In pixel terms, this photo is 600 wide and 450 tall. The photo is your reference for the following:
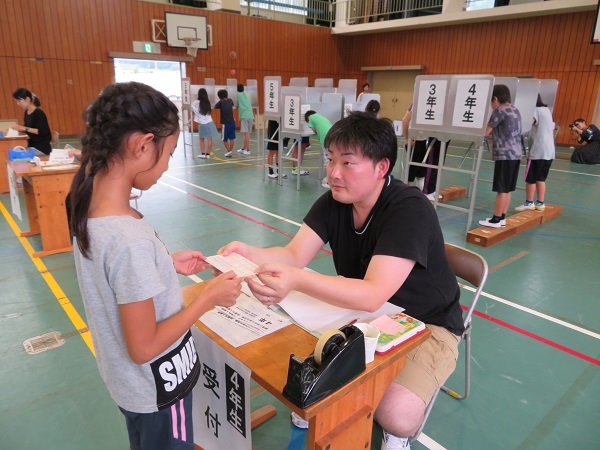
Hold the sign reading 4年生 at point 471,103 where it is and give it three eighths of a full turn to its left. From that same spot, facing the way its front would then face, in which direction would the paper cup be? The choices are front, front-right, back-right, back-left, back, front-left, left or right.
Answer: back-right

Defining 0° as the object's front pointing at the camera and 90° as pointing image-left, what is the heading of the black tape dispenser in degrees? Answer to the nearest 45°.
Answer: approximately 45°

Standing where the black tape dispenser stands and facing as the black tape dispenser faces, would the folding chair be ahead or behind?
behind

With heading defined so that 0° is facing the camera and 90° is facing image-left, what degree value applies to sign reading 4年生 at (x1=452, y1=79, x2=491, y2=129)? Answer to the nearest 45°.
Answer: approximately 0°

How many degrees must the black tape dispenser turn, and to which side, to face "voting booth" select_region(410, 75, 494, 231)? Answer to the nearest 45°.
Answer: approximately 135° to its right

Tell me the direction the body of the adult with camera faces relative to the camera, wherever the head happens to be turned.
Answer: to the viewer's left

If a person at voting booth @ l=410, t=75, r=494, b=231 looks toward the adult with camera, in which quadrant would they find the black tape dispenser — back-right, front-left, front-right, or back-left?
back-right

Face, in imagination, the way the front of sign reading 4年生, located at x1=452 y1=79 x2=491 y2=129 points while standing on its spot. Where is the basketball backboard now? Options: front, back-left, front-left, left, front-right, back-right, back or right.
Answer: back-right

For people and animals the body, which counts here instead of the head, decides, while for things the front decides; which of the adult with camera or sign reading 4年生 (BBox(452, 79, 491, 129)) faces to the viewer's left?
the adult with camera

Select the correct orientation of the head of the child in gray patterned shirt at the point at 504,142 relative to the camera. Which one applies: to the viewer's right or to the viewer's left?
to the viewer's left

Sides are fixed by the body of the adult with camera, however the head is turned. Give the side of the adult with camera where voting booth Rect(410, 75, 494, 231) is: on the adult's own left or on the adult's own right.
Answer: on the adult's own left

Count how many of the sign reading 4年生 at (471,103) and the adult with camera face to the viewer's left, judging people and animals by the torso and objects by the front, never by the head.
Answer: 1

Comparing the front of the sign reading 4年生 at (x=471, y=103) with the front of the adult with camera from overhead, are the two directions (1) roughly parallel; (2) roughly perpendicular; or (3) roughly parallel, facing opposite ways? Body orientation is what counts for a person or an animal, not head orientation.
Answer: roughly perpendicular

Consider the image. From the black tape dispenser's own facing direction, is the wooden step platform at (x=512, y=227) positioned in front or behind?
behind
